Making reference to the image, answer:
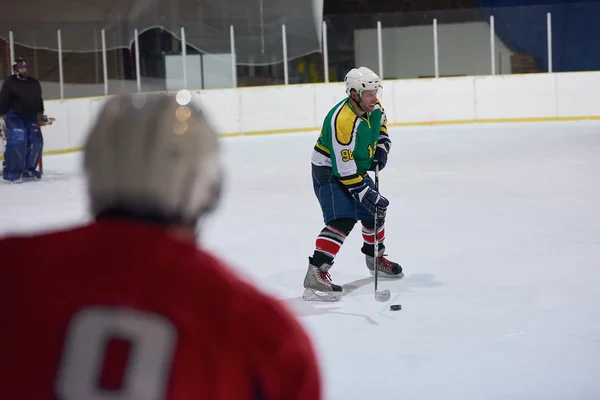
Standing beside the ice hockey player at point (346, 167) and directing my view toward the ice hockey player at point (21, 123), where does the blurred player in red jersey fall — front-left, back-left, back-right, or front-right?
back-left

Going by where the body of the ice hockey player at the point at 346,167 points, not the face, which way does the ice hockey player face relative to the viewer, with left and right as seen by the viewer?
facing the viewer and to the right of the viewer

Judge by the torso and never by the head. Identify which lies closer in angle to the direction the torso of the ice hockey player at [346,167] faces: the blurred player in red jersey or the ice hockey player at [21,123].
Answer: the blurred player in red jersey

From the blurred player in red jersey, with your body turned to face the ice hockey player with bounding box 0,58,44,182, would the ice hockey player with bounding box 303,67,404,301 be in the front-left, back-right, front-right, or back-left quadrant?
front-right

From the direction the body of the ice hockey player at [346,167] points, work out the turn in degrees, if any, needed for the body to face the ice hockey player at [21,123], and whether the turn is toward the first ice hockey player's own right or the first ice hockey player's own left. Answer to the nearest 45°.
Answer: approximately 180°

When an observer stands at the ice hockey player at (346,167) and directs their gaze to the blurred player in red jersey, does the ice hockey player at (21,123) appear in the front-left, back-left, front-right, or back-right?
back-right

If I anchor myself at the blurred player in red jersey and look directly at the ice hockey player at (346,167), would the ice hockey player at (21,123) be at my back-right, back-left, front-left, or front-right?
front-left

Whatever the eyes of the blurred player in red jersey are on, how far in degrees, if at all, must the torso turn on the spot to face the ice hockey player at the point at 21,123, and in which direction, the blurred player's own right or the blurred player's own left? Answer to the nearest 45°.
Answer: approximately 45° to the blurred player's own left

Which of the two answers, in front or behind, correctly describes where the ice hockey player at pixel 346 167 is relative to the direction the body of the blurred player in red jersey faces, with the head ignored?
in front

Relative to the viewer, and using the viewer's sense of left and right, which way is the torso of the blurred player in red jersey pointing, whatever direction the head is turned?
facing away from the viewer and to the right of the viewer

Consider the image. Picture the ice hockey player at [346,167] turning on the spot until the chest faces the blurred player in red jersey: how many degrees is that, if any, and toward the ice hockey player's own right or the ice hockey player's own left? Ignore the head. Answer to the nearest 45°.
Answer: approximately 45° to the ice hockey player's own right
